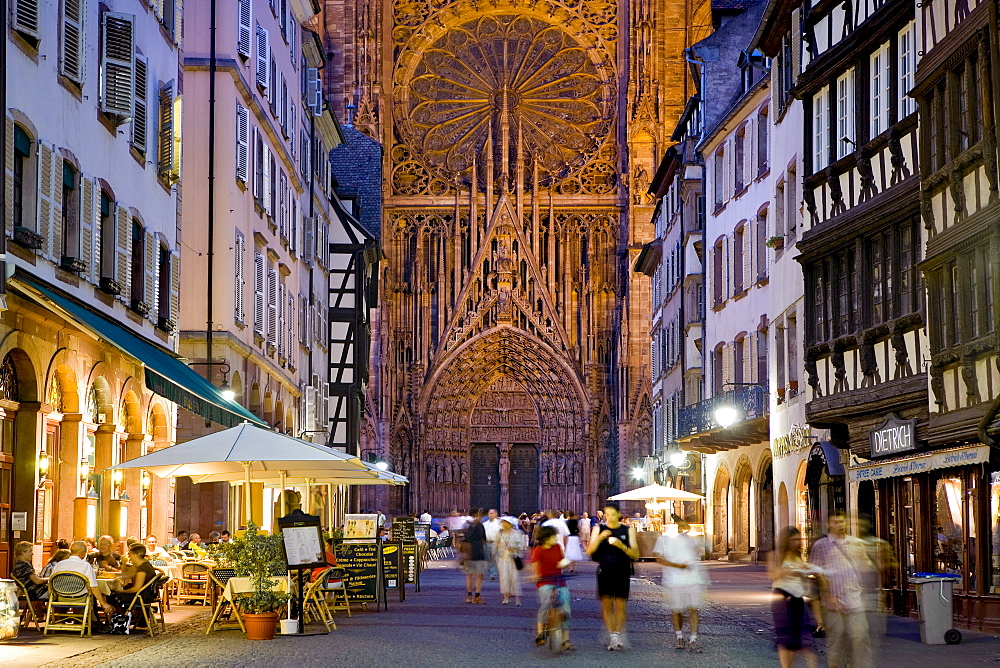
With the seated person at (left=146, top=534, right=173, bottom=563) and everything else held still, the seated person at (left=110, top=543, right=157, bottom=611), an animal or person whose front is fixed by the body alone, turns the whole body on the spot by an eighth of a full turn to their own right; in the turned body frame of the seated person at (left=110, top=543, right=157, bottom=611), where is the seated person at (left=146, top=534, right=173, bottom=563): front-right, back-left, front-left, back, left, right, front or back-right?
front-right

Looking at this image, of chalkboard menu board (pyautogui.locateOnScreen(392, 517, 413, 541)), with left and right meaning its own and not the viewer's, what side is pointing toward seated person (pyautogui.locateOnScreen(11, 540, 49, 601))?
front

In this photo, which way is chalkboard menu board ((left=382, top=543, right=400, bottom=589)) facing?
toward the camera

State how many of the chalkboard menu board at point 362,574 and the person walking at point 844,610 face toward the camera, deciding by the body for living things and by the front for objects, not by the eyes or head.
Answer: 2

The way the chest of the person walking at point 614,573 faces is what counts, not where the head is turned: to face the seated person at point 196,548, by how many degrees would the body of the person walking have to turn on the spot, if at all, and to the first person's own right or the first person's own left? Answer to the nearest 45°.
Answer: approximately 135° to the first person's own right

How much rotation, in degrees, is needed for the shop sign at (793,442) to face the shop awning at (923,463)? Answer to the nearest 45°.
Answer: approximately 45° to its left

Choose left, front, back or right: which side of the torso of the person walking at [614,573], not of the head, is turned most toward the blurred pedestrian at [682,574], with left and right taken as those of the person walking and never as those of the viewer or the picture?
left

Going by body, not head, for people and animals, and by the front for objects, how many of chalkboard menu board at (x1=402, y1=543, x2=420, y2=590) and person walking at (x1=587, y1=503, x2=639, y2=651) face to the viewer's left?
0

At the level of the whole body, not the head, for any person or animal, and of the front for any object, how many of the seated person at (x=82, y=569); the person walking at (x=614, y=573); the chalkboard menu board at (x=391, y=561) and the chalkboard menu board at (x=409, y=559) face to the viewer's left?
0

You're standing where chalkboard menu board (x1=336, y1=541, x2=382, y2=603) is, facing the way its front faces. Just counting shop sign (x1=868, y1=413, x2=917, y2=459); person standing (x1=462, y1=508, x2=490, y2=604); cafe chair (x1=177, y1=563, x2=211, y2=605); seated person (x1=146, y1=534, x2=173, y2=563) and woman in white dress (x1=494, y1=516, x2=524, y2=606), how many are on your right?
2

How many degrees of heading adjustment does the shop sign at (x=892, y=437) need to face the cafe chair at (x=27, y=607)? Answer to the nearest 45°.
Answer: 0° — it already faces it

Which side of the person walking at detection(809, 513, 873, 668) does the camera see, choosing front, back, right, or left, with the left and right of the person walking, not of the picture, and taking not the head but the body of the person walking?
front

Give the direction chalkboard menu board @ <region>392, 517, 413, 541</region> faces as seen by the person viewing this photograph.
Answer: facing the viewer

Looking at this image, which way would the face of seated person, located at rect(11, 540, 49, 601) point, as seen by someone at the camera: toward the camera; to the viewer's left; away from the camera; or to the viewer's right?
to the viewer's right

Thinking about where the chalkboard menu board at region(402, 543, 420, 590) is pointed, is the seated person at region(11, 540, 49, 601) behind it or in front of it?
in front

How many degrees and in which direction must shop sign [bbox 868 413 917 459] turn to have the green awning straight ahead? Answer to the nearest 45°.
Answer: approximately 45° to its right
